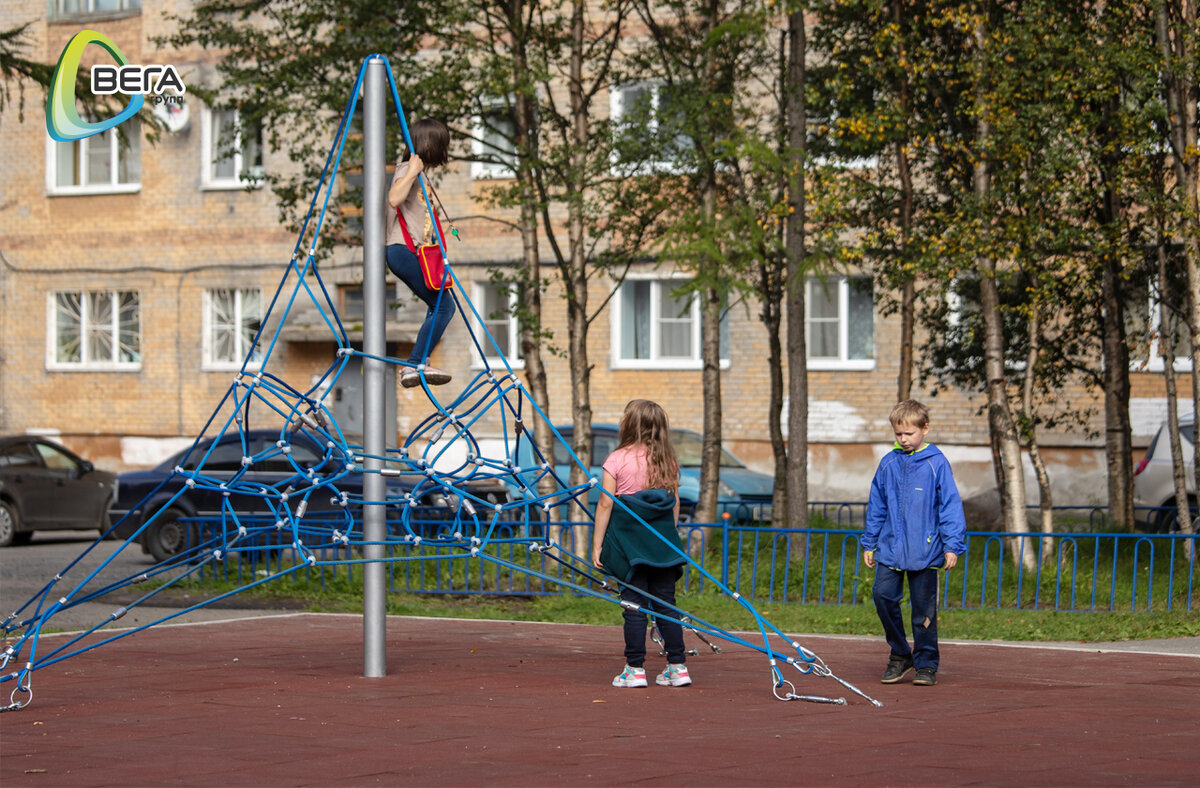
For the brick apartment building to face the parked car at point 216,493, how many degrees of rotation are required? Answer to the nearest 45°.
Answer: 0° — it already faces it

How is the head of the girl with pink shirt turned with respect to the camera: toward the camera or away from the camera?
away from the camera

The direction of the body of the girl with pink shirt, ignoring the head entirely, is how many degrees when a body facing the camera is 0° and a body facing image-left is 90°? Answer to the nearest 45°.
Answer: approximately 135°
